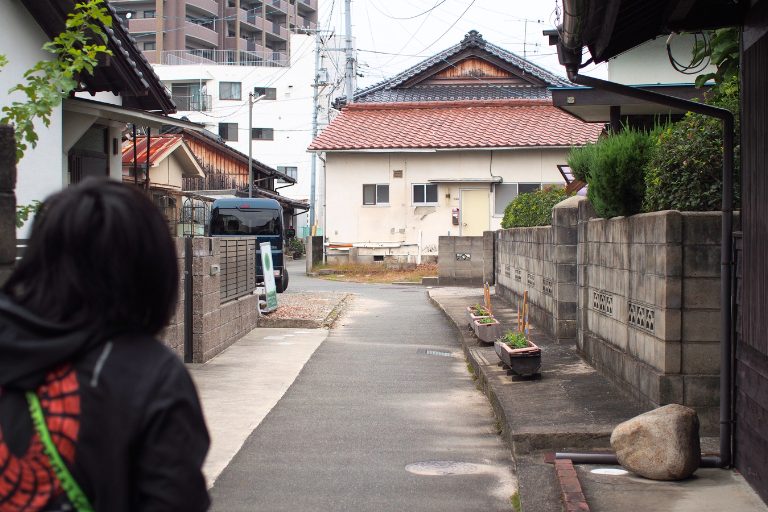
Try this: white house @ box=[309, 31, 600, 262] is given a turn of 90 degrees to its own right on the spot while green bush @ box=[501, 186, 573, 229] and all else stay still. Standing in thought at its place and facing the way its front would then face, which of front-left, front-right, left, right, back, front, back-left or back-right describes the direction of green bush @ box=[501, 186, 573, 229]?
left

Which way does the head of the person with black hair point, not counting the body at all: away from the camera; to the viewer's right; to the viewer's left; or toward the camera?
away from the camera

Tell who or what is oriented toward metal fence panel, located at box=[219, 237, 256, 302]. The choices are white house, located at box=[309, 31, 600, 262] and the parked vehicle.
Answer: the white house

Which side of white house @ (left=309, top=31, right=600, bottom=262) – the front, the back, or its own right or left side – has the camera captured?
front

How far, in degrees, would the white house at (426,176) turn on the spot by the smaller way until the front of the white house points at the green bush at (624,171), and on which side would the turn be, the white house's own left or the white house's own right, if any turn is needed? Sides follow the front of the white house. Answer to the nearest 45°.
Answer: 0° — it already faces it

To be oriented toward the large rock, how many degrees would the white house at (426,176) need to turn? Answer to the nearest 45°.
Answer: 0° — it already faces it

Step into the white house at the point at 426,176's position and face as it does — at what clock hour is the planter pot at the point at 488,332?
The planter pot is roughly at 12 o'clock from the white house.

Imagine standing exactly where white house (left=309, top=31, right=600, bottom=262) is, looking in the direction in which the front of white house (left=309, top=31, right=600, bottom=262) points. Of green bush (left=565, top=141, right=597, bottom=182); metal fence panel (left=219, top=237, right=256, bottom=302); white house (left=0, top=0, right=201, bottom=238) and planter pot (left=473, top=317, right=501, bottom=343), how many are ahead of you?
4

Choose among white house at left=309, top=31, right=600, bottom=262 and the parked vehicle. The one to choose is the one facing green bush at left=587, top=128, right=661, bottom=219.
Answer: the white house
